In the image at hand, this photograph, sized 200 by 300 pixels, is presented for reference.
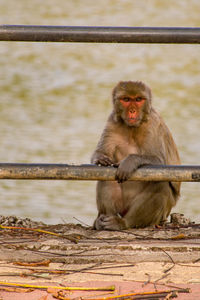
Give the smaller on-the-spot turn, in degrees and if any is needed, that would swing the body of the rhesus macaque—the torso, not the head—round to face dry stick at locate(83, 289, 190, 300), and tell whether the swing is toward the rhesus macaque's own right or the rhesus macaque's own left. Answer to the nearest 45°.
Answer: approximately 45° to the rhesus macaque's own left

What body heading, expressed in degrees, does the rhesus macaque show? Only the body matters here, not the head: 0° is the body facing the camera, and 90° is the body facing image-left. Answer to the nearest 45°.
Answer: approximately 45°
